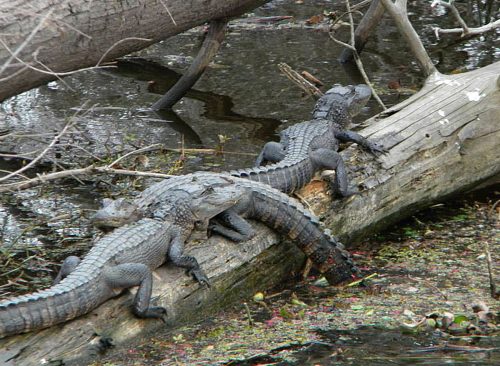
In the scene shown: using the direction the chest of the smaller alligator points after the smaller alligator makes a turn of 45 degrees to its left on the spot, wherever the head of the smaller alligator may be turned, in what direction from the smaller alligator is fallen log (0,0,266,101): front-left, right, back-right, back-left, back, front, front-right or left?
left

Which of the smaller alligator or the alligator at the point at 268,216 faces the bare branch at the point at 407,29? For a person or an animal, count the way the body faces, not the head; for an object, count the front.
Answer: the smaller alligator

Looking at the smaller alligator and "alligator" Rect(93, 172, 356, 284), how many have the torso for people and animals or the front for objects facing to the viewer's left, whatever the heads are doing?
1

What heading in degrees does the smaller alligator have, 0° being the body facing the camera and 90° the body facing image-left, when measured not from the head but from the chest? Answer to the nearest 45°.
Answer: approximately 225°

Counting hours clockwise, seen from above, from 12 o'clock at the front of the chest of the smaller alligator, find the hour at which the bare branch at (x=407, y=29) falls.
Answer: The bare branch is roughly at 12 o'clock from the smaller alligator.

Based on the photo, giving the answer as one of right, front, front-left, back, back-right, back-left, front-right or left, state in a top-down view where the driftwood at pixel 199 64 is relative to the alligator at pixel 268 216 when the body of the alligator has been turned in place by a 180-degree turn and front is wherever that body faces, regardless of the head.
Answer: left

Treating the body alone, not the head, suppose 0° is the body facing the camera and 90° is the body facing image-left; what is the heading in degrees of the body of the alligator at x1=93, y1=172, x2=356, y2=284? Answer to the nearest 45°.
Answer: approximately 90°
